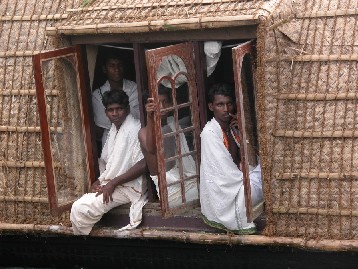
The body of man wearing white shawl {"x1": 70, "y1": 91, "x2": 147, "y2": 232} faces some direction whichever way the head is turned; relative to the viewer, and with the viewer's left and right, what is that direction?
facing the viewer and to the left of the viewer

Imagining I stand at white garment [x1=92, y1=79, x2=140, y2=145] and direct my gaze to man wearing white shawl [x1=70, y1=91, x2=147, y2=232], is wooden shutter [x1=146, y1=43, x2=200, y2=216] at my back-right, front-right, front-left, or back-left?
front-left

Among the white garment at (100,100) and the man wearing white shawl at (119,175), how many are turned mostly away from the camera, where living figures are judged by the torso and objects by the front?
0

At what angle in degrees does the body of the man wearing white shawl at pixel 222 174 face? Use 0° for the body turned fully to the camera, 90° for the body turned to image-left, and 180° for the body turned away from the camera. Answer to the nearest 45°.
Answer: approximately 315°

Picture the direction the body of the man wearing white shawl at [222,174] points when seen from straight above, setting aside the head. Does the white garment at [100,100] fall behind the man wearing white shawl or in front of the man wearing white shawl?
behind

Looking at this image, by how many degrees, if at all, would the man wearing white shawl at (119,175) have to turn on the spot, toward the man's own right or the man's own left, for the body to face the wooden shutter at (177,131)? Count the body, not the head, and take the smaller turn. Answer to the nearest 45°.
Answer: approximately 90° to the man's own left

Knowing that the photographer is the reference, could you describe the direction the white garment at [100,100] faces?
facing the viewer

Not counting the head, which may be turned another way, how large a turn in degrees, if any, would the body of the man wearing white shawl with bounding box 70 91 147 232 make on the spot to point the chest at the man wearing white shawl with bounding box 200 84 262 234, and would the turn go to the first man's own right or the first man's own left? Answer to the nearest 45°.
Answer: approximately 90° to the first man's own left

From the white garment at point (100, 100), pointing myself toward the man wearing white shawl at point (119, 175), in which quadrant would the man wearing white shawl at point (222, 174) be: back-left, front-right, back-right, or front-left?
front-left

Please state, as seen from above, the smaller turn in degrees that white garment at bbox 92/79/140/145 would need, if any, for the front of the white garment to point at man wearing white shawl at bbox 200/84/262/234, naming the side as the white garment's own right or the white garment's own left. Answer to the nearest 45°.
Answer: approximately 45° to the white garment's own left
